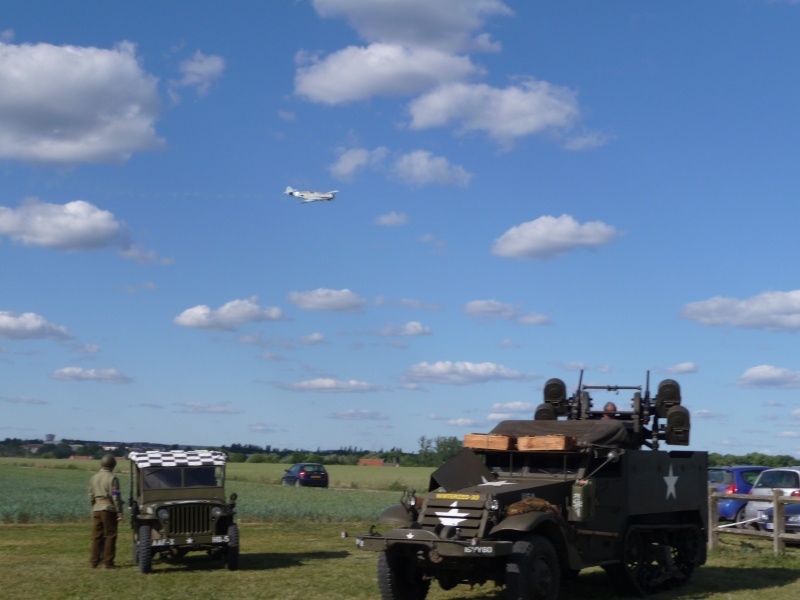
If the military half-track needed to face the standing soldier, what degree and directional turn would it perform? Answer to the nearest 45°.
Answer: approximately 45° to its right

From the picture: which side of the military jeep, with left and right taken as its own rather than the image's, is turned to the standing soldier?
right

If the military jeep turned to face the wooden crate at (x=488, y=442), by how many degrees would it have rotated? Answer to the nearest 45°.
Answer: approximately 45° to its left

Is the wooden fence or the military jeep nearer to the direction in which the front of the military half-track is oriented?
the military jeep

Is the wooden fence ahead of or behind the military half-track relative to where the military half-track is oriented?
behind

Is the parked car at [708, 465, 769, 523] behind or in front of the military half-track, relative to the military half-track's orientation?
behind

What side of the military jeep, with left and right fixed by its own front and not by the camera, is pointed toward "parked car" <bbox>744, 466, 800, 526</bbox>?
left

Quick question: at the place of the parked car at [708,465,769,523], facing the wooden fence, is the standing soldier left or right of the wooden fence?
right

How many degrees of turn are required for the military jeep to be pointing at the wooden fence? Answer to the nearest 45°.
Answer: approximately 90° to its left
